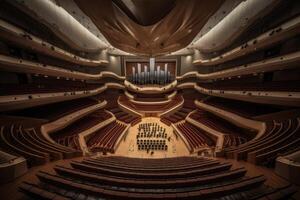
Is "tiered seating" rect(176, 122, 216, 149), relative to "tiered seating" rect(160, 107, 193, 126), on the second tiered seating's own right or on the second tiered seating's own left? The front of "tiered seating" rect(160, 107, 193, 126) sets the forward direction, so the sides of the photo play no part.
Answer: on the second tiered seating's own left

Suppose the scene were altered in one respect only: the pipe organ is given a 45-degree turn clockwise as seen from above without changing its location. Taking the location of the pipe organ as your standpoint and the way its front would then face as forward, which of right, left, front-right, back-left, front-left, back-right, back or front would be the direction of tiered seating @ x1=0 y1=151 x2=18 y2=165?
front-left

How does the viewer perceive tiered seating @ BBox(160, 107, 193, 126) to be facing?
facing the viewer and to the left of the viewer

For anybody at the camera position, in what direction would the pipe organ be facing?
facing the viewer

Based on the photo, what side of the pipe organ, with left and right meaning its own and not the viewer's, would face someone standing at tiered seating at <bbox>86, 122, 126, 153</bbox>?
front

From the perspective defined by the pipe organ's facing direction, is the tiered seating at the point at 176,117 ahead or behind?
ahead

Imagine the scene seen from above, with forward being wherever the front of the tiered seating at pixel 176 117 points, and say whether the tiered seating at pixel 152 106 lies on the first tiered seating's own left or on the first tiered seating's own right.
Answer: on the first tiered seating's own right

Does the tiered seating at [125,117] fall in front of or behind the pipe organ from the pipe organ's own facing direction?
in front

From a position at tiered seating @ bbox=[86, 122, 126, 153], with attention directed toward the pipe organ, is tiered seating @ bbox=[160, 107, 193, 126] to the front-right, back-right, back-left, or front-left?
front-right

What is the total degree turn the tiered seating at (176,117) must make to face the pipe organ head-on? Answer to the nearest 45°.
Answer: approximately 90° to its right

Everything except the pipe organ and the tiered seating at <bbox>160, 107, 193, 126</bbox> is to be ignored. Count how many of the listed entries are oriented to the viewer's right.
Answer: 0
